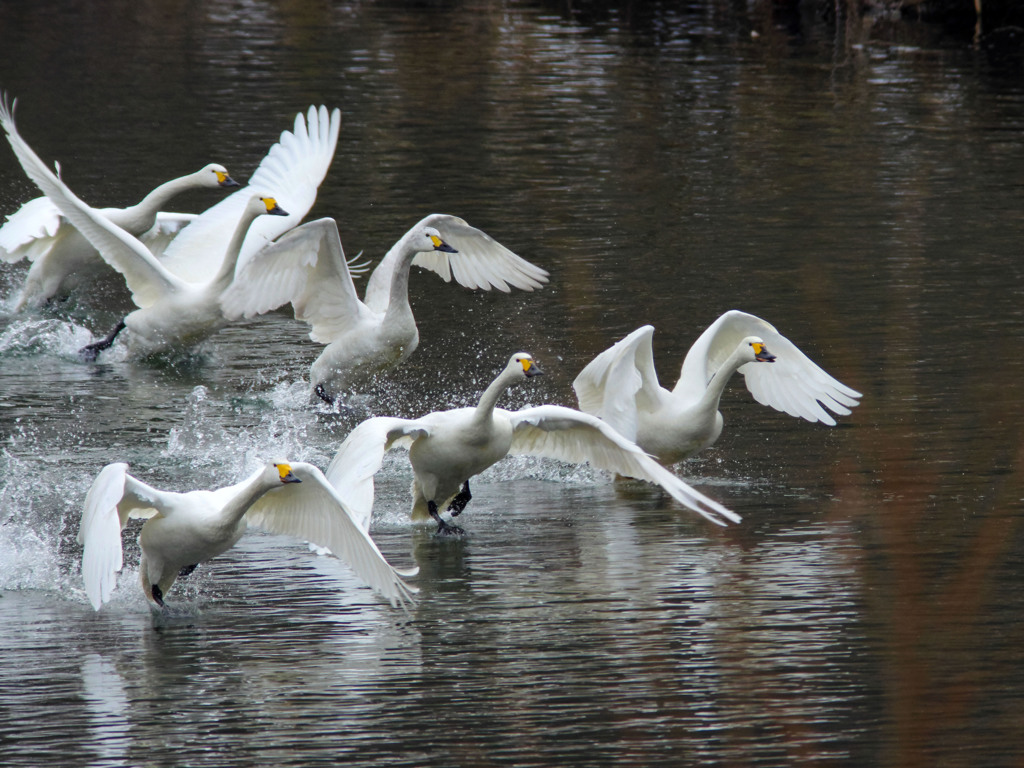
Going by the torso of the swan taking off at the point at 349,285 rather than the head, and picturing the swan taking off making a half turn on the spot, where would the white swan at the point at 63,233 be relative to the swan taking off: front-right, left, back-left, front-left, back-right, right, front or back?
front

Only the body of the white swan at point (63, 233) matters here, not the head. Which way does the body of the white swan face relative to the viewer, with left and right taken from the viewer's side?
facing to the right of the viewer

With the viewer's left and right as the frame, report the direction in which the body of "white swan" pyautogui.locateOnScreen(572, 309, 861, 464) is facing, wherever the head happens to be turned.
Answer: facing the viewer and to the right of the viewer

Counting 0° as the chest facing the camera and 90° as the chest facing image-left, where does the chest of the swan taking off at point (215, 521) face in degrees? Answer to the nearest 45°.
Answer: approximately 315°

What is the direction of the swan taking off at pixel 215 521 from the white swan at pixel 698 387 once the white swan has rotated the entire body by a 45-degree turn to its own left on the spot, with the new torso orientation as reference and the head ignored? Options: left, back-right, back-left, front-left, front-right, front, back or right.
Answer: back-right

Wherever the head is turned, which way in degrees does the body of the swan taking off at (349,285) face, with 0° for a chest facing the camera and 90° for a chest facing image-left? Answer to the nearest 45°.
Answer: approximately 315°

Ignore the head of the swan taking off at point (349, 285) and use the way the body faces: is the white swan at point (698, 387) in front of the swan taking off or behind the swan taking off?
in front
